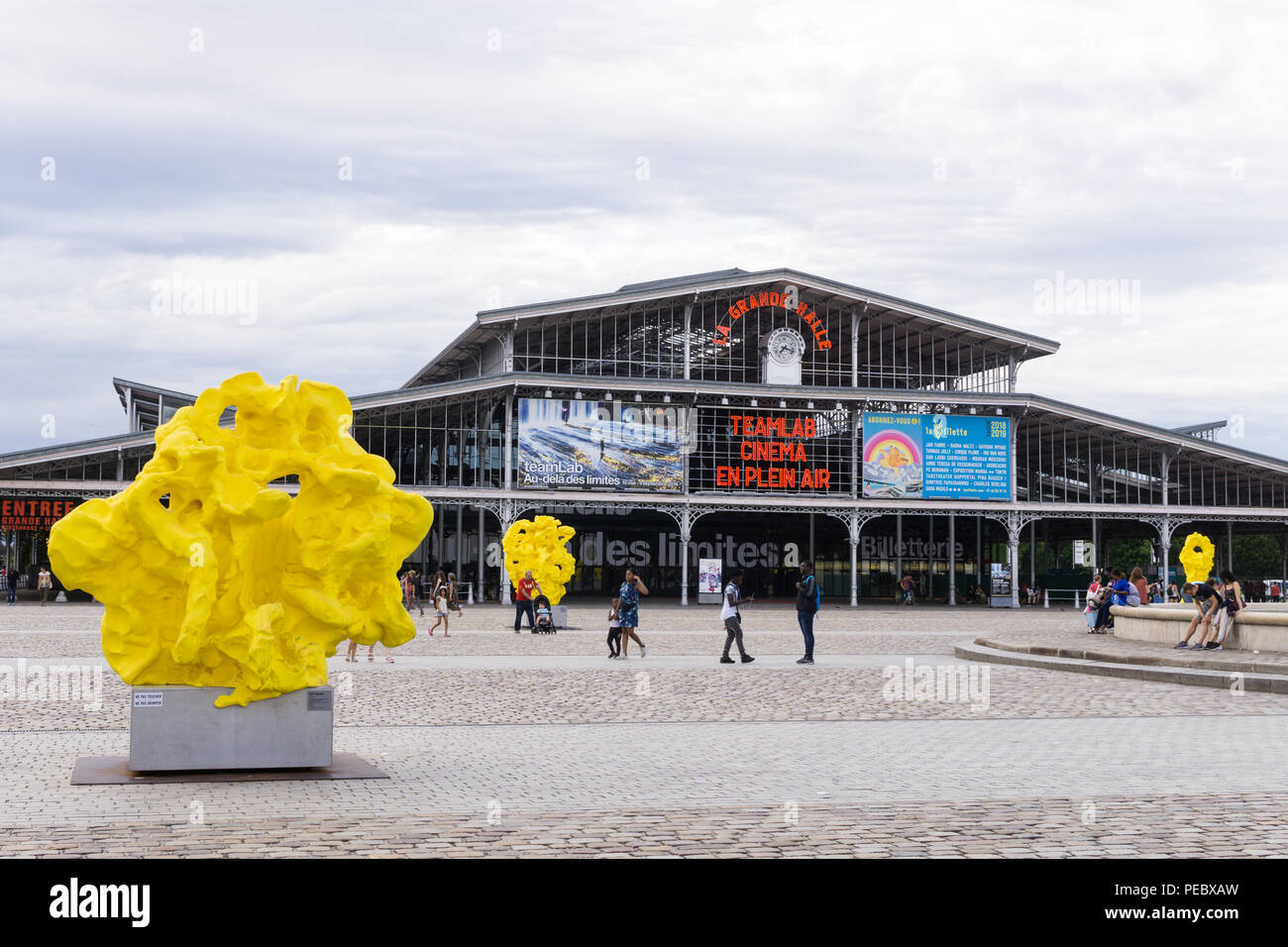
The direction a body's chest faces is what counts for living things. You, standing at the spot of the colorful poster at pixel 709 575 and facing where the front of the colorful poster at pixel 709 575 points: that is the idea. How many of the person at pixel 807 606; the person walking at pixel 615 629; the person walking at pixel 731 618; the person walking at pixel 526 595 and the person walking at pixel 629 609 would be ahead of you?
5

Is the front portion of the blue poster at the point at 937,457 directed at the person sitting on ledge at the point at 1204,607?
yes

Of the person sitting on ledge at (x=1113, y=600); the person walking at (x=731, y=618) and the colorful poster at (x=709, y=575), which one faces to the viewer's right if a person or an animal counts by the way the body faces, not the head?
the person walking

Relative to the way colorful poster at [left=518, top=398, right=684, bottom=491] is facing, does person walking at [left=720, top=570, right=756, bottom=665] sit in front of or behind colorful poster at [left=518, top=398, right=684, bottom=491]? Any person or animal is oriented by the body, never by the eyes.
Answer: in front

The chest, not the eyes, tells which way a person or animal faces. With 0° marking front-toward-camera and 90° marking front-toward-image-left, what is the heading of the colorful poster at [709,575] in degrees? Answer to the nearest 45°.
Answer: approximately 0°

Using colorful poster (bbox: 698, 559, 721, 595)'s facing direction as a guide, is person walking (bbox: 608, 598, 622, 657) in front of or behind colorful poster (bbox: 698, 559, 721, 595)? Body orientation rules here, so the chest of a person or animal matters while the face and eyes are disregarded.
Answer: in front

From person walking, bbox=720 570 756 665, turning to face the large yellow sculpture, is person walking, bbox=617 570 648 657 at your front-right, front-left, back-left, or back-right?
back-right

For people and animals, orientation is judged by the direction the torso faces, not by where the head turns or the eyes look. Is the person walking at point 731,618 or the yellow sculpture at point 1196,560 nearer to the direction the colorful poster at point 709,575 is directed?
the person walking

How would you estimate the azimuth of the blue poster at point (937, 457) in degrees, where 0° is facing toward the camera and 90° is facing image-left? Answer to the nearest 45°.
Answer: approximately 0°

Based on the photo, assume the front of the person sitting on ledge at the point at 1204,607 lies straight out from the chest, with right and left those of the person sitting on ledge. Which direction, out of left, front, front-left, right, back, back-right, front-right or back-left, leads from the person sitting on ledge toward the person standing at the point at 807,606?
front-right

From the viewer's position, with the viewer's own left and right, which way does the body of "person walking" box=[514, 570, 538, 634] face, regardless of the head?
facing the viewer and to the right of the viewer

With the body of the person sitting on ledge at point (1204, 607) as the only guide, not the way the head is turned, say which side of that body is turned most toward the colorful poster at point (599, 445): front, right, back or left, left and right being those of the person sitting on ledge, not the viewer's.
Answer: right

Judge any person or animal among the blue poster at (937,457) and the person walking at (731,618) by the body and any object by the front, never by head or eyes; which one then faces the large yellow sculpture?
the blue poster
